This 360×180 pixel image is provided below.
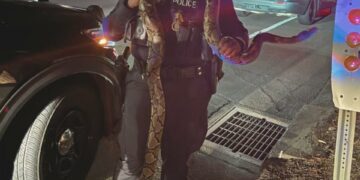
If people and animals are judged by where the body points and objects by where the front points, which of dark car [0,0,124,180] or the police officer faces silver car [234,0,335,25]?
dark car [0,0,124,180]

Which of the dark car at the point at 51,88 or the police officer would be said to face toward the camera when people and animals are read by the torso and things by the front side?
the police officer

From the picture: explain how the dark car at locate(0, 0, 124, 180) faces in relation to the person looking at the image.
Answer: facing away from the viewer and to the right of the viewer

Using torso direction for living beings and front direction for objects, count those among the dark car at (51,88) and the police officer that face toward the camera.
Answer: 1

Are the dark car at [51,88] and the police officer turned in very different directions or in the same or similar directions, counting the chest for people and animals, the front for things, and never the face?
very different directions

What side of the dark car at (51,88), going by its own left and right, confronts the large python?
front

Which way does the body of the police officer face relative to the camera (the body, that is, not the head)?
toward the camera

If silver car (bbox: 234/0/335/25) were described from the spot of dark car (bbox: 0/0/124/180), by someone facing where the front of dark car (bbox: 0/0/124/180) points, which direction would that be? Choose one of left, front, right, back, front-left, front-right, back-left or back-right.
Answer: front

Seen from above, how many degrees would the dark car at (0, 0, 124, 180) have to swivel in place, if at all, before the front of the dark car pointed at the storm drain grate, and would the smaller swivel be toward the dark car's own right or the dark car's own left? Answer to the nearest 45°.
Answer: approximately 45° to the dark car's own right
